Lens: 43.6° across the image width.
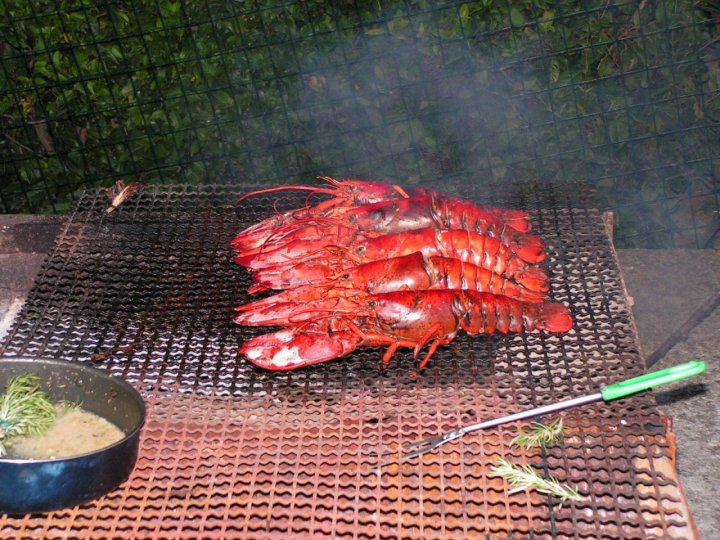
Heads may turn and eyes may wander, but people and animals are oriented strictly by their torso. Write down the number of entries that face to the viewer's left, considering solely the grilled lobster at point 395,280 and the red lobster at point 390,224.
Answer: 2

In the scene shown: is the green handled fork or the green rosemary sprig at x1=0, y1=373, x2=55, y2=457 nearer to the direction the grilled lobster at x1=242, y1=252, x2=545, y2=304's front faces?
the green rosemary sprig

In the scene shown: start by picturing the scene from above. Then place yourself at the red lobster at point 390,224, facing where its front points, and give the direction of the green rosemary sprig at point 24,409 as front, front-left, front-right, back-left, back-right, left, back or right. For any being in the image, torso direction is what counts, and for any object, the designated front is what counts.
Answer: front-left

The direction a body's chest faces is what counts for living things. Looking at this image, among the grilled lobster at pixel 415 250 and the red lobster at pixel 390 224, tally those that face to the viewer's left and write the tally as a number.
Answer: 2

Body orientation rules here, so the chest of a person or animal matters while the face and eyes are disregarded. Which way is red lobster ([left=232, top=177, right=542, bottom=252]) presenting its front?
to the viewer's left

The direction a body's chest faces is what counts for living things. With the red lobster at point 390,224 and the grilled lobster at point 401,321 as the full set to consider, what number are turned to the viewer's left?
2

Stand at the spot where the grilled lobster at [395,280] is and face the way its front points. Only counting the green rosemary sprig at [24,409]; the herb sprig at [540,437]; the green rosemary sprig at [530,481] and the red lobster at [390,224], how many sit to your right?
1

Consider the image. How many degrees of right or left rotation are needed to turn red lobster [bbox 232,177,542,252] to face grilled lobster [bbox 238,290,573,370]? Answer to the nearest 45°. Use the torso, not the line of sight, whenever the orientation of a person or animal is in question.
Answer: approximately 90° to its left

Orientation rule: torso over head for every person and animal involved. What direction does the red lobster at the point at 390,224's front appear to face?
to the viewer's left

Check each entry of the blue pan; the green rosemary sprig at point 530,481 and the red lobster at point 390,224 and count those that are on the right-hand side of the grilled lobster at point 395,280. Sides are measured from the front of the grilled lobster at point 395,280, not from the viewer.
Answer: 1

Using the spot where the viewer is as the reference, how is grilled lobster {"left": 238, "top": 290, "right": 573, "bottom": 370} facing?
facing to the left of the viewer

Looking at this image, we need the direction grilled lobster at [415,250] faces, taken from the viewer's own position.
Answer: facing to the left of the viewer

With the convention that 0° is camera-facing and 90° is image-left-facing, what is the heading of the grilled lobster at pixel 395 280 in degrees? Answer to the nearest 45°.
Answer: approximately 90°

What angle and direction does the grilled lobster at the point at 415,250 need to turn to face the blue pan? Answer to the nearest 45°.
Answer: approximately 45° to its left
